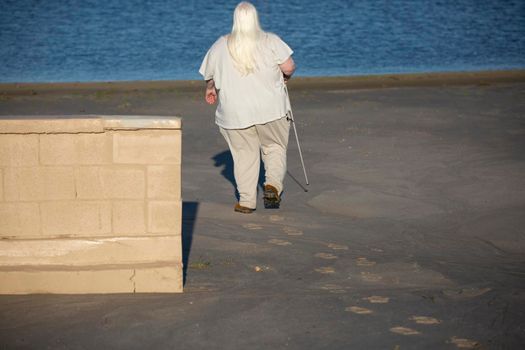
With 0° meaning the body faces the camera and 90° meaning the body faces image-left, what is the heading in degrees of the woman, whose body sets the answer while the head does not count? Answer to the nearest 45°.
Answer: approximately 180°

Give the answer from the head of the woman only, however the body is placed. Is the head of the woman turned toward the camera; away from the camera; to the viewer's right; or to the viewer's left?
away from the camera

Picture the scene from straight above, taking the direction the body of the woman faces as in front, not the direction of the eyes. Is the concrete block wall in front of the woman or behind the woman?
behind
